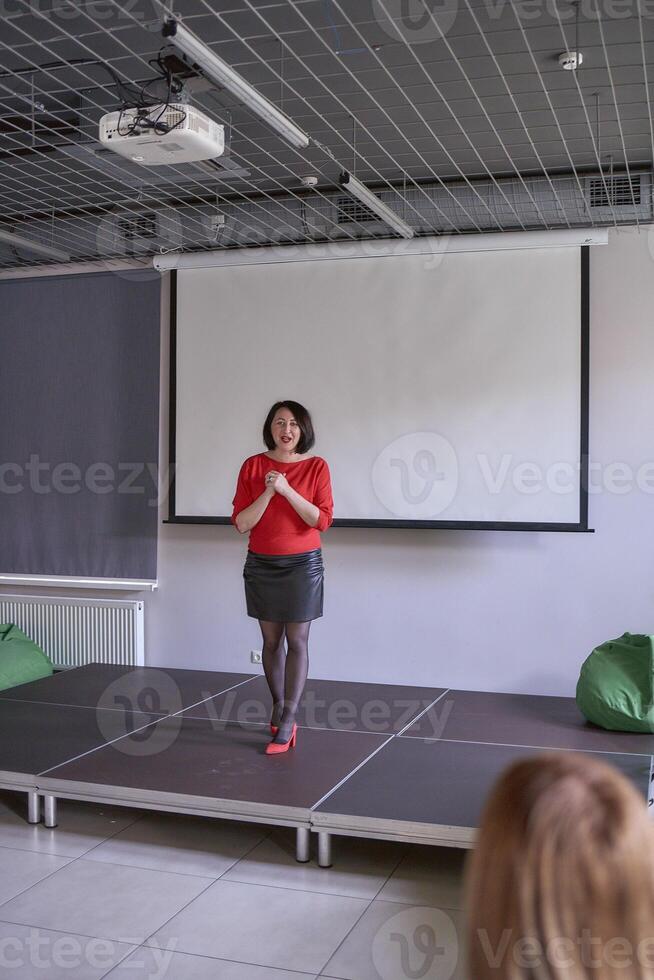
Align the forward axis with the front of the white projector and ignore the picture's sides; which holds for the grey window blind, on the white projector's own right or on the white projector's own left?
on the white projector's own left

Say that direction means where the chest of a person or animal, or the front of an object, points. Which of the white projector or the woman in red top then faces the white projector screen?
the white projector

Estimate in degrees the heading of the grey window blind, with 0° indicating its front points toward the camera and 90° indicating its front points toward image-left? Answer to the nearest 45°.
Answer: approximately 0°

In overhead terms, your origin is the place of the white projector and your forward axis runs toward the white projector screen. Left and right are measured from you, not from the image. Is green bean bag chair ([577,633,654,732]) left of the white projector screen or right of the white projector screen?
right

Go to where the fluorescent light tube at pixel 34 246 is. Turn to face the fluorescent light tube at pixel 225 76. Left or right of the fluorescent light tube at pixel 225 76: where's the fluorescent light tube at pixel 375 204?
left

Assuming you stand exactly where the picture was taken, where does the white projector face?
facing away from the viewer and to the right of the viewer

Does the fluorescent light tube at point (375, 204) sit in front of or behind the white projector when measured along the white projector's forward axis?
in front

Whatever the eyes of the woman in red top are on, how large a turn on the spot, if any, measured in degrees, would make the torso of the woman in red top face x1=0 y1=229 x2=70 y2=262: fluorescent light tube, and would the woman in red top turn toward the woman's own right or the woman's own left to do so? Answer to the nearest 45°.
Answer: approximately 135° to the woman's own right

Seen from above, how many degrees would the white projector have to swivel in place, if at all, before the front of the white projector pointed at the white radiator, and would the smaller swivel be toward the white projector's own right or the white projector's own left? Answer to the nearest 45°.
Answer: approximately 45° to the white projector's own left
